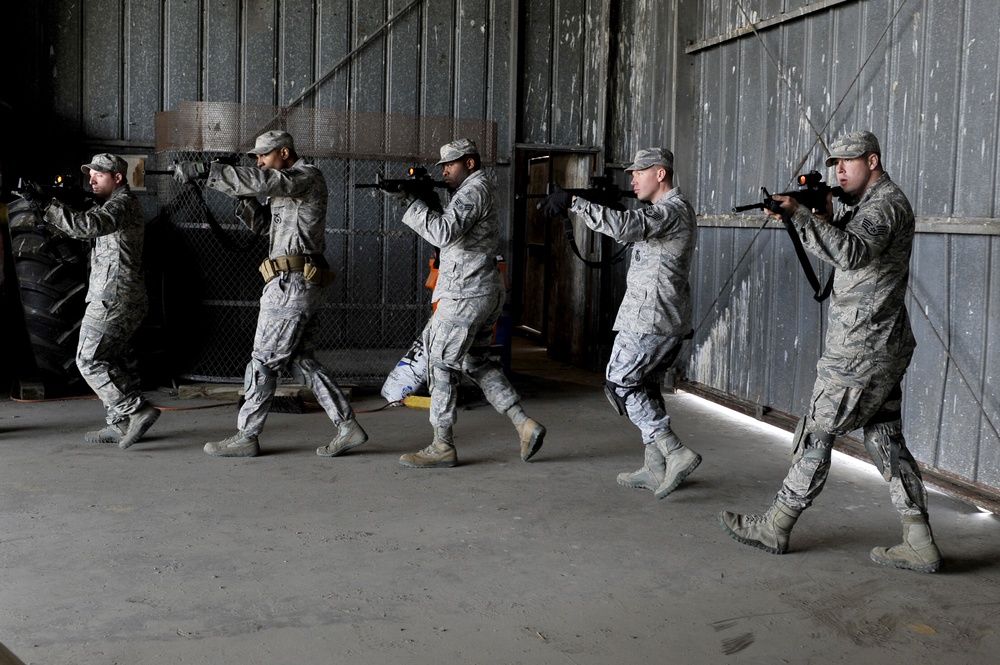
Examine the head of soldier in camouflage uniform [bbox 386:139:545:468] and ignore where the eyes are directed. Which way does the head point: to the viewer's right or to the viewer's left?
to the viewer's left

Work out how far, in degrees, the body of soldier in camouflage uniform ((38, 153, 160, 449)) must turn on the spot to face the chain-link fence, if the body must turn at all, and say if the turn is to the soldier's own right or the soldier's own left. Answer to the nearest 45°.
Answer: approximately 135° to the soldier's own right

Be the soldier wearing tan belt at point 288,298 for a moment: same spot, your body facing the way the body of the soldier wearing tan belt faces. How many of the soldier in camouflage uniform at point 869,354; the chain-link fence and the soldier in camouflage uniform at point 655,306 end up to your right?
1

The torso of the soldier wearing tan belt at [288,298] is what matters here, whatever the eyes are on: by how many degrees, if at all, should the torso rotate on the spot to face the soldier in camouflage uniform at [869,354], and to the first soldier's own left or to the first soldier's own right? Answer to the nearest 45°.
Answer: approximately 135° to the first soldier's own left

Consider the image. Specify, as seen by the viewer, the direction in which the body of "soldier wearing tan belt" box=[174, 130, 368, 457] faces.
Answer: to the viewer's left

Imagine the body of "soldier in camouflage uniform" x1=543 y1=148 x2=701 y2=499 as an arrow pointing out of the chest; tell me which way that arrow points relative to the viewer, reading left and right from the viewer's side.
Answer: facing to the left of the viewer

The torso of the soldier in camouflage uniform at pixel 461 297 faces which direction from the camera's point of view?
to the viewer's left

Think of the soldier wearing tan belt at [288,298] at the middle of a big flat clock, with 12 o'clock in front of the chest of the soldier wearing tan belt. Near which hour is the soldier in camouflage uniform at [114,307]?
The soldier in camouflage uniform is roughly at 1 o'clock from the soldier wearing tan belt.

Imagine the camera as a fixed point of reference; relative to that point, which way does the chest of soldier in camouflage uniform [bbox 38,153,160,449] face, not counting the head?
to the viewer's left

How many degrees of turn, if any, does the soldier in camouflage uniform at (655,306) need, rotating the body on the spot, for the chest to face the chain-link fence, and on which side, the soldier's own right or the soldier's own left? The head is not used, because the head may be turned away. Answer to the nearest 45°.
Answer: approximately 45° to the soldier's own right
